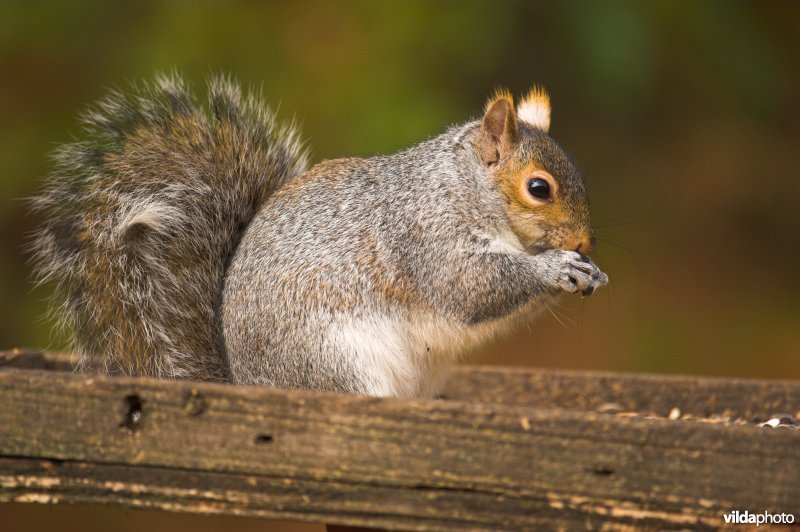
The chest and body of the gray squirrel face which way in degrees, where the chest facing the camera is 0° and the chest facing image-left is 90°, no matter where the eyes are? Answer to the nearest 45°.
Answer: approximately 270°
